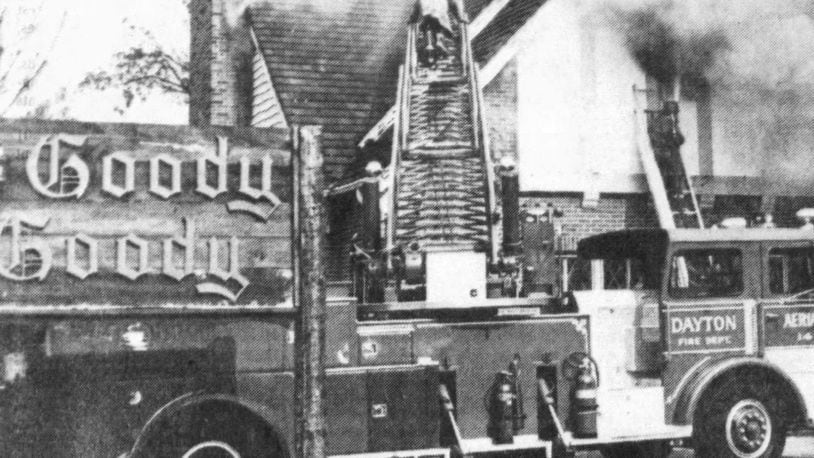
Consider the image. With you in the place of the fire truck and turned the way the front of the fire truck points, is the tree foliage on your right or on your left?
on your left

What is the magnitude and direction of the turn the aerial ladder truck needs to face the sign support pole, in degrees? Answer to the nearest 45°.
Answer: approximately 90° to its right

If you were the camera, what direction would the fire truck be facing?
facing to the right of the viewer

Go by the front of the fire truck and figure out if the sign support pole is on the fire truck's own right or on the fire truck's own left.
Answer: on the fire truck's own right
